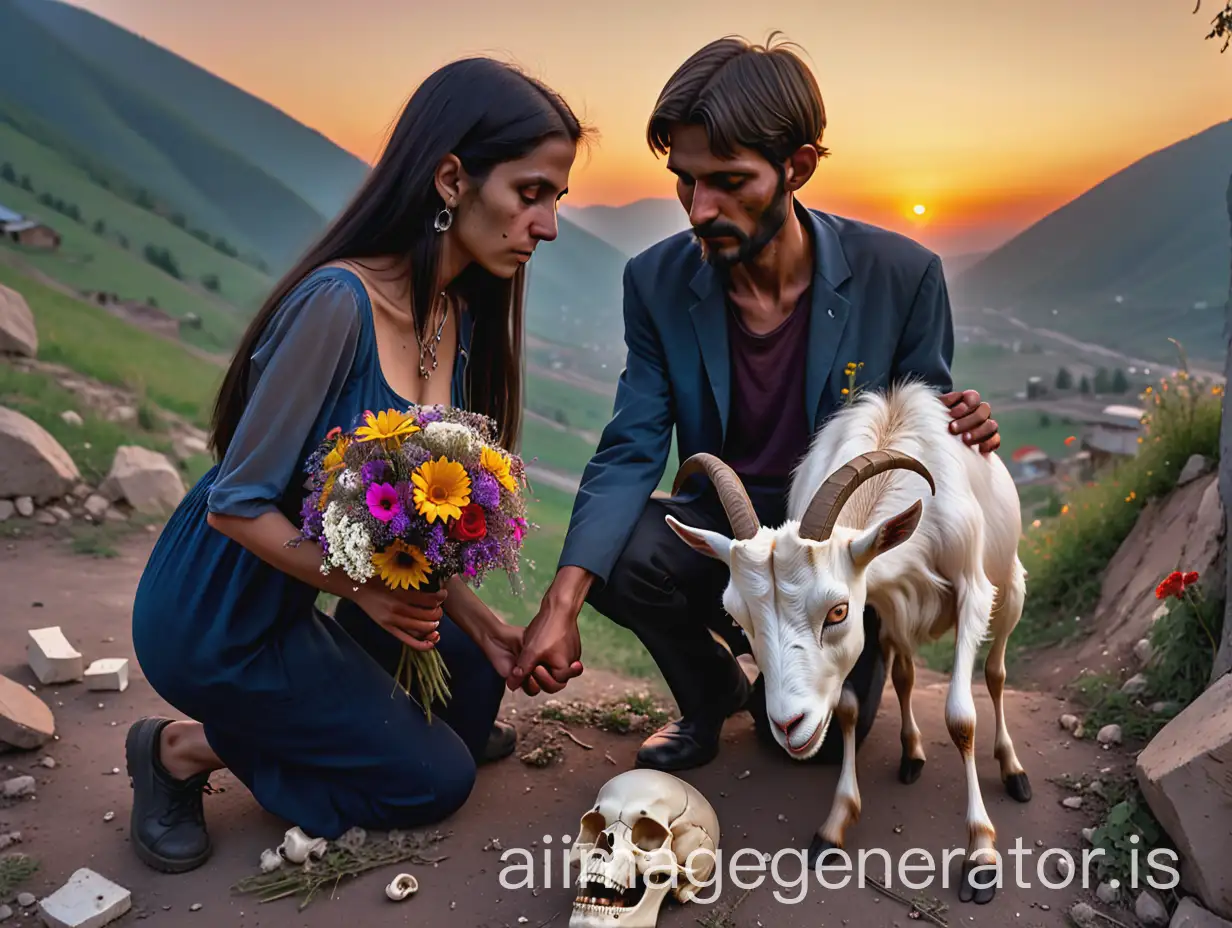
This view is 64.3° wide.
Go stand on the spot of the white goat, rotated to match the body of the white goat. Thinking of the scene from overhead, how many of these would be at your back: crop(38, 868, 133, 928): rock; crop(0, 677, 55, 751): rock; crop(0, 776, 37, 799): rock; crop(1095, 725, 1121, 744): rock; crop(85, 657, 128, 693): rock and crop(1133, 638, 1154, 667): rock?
2

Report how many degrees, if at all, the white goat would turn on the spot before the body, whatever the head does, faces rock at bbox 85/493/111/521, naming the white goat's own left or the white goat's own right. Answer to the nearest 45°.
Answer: approximately 45° to the white goat's own right

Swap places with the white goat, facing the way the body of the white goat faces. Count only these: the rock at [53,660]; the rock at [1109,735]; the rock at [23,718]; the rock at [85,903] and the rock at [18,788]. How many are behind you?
1

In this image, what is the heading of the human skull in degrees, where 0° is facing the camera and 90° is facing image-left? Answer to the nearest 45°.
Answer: approximately 45°

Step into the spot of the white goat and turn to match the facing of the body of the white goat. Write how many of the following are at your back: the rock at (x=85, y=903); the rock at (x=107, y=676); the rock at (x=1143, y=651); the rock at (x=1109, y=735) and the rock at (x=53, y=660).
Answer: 2

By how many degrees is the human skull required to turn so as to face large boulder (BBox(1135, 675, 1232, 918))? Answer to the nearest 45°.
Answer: approximately 135° to its left

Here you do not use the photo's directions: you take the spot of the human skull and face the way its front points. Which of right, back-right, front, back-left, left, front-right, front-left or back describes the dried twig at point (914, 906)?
back-left

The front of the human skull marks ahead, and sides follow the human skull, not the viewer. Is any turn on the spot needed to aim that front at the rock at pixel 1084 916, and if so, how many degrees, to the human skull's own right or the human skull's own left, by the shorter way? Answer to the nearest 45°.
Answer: approximately 135° to the human skull's own left

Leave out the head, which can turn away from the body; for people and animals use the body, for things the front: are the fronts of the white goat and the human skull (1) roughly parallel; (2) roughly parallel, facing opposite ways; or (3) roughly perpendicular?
roughly parallel

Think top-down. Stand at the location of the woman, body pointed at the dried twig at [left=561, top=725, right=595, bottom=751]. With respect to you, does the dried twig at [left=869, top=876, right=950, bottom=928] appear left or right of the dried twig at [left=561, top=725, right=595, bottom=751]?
right

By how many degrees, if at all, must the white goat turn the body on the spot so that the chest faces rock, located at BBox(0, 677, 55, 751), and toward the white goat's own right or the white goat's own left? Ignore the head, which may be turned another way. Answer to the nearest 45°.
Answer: approximately 45° to the white goat's own right

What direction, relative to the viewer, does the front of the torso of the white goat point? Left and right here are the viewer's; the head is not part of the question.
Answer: facing the viewer and to the left of the viewer

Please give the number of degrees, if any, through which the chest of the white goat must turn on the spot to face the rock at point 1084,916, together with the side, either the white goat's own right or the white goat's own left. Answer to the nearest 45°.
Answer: approximately 135° to the white goat's own left

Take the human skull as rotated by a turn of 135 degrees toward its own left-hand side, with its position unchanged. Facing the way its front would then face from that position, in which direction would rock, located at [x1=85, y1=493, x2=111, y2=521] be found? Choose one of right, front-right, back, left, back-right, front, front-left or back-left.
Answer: back-left

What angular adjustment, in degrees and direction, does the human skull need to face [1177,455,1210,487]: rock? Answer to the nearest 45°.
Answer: approximately 180°

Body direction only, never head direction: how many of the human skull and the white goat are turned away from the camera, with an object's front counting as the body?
0
